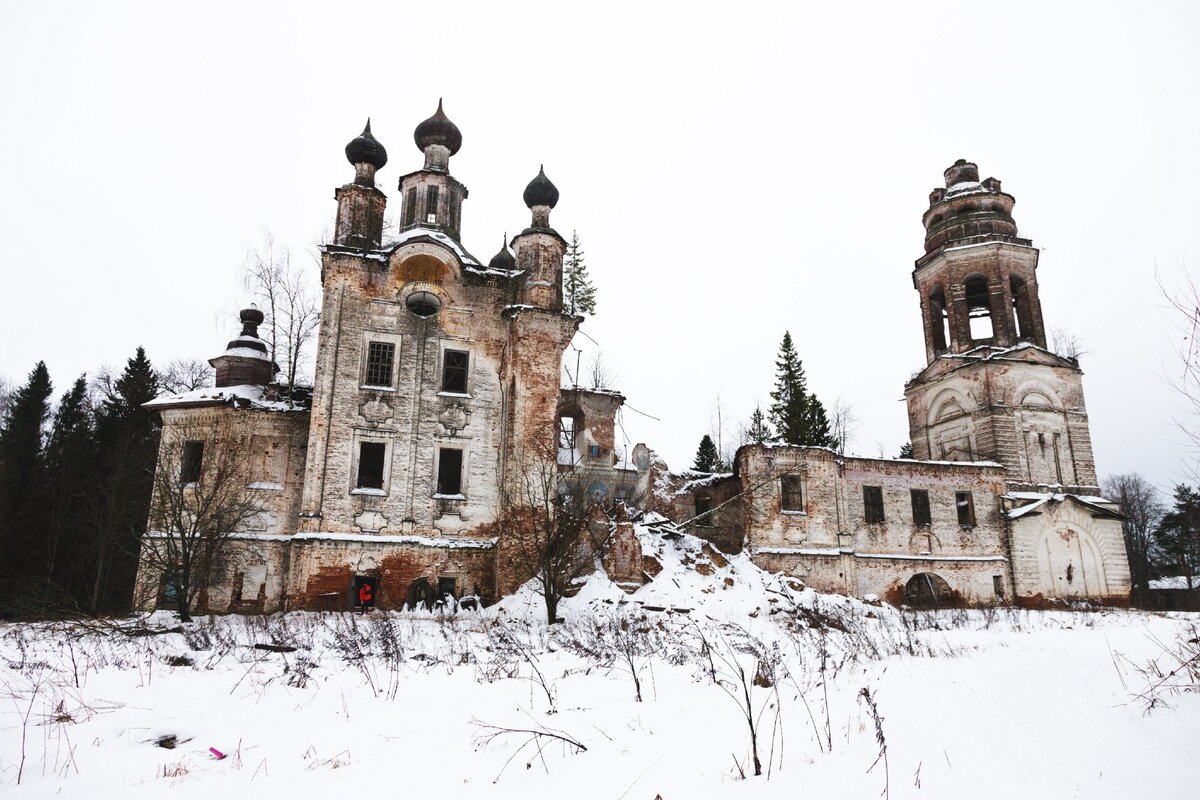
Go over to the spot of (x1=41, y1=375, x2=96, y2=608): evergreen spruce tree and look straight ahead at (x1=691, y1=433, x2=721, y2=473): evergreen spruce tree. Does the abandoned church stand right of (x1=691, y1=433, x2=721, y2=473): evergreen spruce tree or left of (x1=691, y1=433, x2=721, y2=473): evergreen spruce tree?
right

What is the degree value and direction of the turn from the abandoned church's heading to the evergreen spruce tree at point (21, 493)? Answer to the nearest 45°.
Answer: approximately 90° to its right

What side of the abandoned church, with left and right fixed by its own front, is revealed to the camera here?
right

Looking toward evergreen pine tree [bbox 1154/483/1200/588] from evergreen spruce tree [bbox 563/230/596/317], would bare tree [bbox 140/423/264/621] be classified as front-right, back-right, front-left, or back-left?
back-right

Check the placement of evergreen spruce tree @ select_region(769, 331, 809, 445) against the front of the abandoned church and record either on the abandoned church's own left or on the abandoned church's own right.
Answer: on the abandoned church's own left

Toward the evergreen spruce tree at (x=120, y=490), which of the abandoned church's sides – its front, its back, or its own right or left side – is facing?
back

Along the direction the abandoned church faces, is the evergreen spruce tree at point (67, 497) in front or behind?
behind
